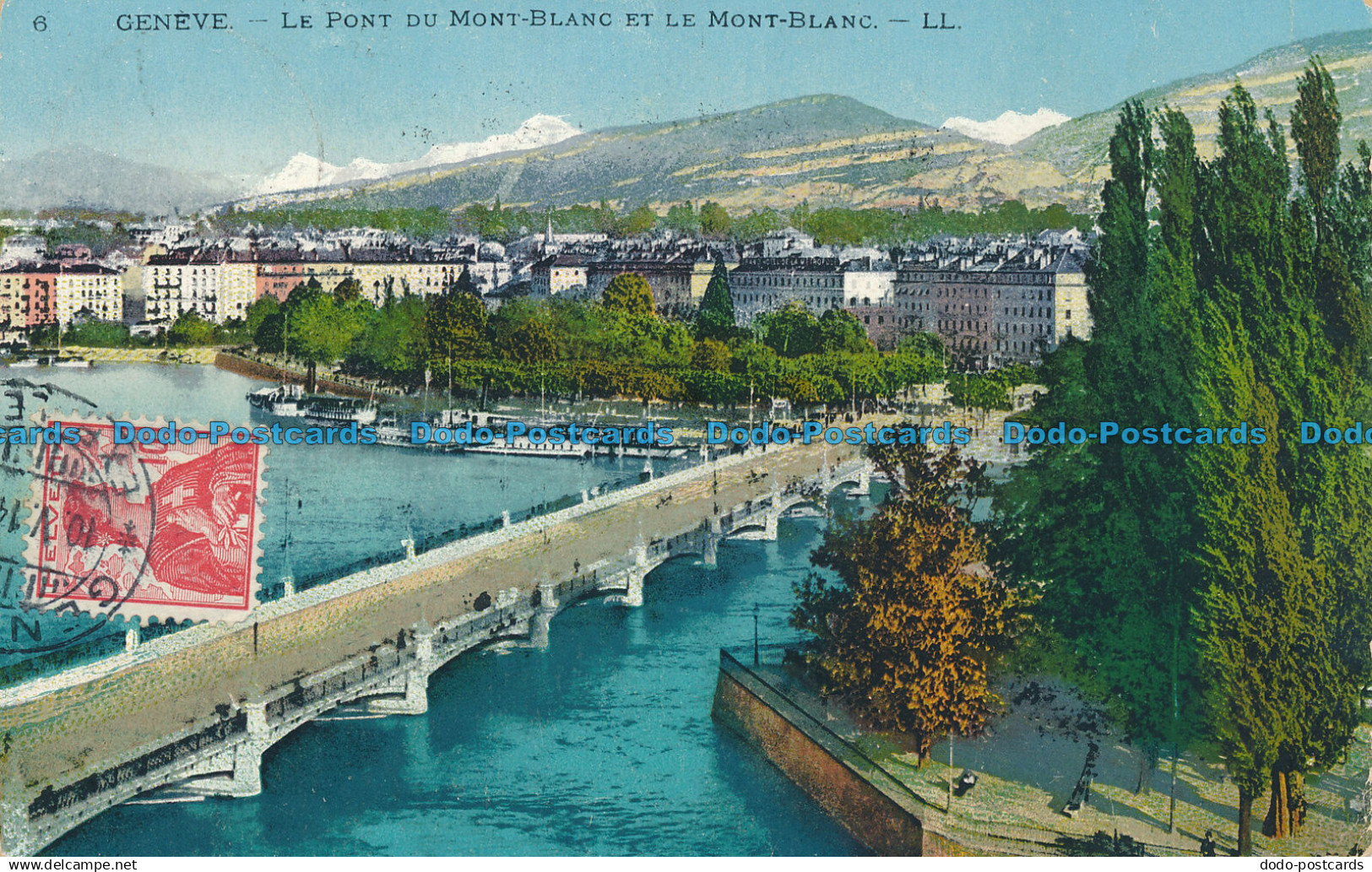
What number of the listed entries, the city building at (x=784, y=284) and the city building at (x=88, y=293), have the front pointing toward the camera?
2

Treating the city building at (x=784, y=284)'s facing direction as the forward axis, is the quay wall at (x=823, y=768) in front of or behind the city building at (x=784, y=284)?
in front

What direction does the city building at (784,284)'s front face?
toward the camera

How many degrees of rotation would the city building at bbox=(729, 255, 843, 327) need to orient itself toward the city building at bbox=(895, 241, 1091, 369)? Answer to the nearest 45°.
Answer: approximately 45° to its left

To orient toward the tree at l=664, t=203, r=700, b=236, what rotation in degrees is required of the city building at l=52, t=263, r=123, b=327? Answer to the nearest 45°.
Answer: approximately 90° to its left

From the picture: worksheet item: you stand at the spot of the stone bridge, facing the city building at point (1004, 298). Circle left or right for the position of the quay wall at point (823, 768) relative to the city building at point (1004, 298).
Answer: right

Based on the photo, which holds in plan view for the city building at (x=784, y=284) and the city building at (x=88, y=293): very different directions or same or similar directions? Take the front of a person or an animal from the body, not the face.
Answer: same or similar directions

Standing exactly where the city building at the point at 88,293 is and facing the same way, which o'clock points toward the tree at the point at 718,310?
The tree is roughly at 9 o'clock from the city building.
